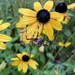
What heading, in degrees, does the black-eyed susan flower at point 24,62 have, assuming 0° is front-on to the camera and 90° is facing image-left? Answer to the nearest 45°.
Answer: approximately 0°

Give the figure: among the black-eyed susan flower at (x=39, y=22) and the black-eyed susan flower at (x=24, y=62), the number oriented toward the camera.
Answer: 2

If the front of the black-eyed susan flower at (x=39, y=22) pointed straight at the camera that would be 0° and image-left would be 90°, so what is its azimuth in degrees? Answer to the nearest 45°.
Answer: approximately 0°
